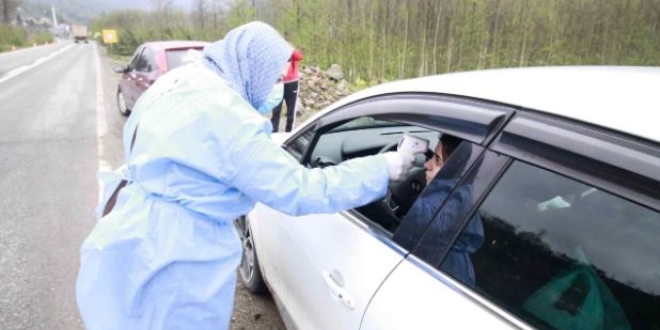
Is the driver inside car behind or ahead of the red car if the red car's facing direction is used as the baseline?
behind

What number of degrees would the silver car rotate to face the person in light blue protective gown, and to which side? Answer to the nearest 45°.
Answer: approximately 45° to its left

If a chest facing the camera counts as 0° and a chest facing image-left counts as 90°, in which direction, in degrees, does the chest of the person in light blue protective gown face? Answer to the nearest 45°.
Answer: approximately 270°

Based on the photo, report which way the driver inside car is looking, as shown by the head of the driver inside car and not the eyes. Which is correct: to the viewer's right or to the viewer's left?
to the viewer's left

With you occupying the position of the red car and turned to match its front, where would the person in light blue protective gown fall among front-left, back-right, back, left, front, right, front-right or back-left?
back-left

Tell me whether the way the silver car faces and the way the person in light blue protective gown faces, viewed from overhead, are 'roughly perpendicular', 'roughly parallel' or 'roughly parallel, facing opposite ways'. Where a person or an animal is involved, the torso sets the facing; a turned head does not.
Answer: roughly perpendicular

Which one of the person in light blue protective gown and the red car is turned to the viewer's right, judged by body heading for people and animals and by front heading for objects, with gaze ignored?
the person in light blue protective gown

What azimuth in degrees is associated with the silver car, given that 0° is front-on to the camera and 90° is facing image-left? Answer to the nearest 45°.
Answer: approximately 135°

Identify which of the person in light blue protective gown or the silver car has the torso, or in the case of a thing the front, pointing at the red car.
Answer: the silver car

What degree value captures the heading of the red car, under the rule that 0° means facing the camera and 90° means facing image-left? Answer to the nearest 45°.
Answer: approximately 135°

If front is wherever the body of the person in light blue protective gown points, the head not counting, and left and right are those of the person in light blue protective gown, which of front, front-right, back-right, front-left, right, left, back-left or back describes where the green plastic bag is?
front-right

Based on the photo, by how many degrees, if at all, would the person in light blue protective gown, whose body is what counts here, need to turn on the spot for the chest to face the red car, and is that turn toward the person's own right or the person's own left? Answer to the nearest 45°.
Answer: approximately 90° to the person's own left

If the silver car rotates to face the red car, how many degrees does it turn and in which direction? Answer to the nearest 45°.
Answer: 0° — it already faces it

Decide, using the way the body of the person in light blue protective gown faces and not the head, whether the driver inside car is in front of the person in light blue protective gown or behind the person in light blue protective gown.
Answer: in front

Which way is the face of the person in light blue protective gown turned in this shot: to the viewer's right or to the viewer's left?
to the viewer's right
